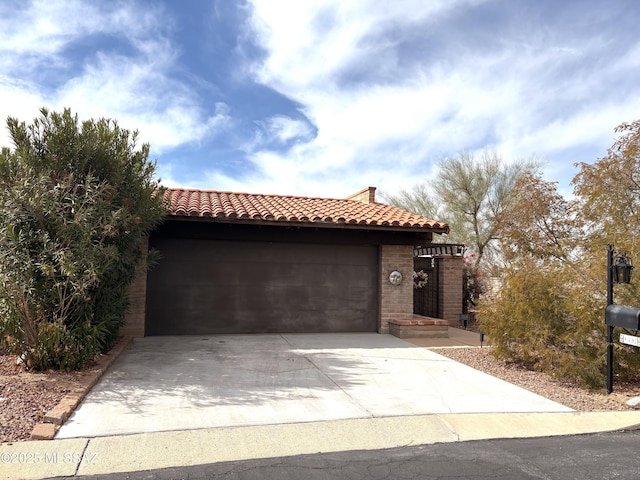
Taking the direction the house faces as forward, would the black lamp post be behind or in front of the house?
in front

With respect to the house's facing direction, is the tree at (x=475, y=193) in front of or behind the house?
behind

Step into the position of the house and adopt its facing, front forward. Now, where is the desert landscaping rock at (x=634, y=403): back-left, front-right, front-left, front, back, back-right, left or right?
front-left

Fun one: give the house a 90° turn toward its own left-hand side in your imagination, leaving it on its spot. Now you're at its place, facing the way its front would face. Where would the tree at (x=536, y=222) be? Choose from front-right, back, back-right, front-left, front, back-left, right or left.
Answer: front

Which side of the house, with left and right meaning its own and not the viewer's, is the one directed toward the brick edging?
front

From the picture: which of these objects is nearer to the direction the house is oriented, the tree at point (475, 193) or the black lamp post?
the black lamp post

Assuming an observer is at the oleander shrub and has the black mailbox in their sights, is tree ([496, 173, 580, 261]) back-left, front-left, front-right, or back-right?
front-left

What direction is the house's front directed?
toward the camera

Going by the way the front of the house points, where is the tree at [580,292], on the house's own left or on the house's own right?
on the house's own left
